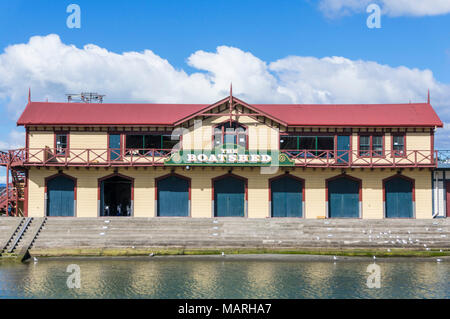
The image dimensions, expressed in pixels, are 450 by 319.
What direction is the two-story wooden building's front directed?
toward the camera

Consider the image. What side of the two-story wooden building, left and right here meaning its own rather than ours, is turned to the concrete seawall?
front

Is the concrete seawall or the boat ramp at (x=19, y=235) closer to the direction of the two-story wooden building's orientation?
the concrete seawall
